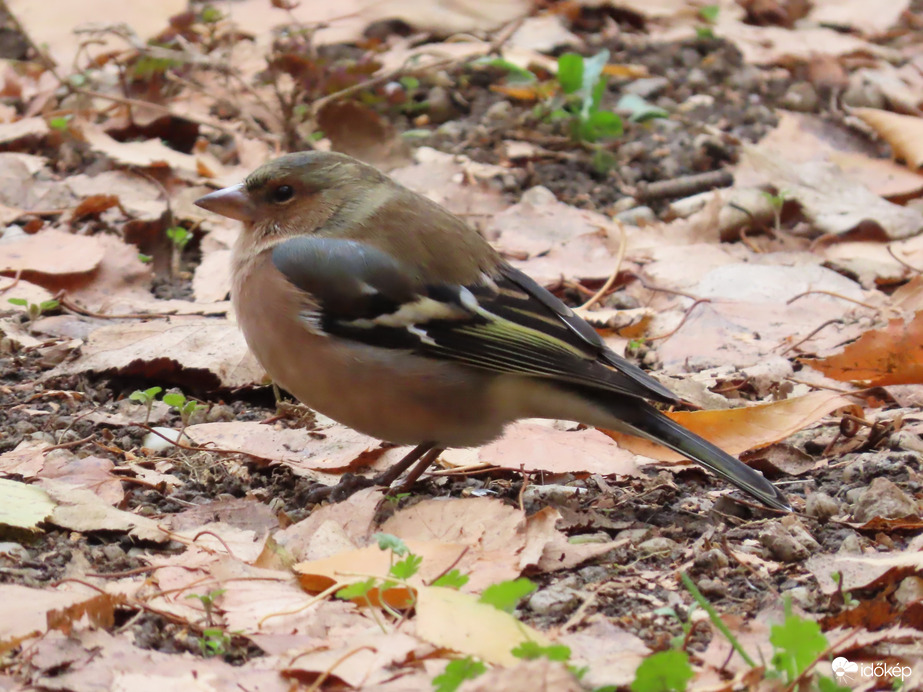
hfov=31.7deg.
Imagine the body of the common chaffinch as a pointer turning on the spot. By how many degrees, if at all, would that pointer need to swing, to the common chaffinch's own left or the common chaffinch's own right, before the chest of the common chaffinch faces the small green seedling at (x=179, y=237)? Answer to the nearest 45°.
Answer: approximately 45° to the common chaffinch's own right

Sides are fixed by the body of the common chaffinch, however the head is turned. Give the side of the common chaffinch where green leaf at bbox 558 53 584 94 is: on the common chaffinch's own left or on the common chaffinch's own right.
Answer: on the common chaffinch's own right

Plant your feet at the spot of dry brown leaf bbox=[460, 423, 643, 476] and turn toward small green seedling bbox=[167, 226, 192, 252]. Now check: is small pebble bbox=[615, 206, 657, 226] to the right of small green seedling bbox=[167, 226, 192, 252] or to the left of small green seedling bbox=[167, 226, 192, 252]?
right

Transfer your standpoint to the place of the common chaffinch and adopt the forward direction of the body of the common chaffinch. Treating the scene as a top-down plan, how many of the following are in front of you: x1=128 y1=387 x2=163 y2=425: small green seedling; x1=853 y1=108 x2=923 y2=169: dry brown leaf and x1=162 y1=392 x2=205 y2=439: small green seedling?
2

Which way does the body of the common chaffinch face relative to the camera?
to the viewer's left

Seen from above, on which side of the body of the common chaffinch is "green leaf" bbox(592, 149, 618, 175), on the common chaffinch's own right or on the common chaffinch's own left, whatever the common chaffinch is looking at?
on the common chaffinch's own right

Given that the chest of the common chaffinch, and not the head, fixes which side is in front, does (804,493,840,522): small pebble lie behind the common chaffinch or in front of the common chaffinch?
behind

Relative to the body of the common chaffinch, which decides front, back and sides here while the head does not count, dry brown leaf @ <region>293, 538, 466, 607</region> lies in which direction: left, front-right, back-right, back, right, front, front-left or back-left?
left

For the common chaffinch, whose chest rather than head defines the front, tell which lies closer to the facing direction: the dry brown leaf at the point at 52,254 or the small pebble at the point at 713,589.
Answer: the dry brown leaf

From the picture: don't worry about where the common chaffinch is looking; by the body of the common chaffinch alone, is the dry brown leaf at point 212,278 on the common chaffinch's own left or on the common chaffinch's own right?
on the common chaffinch's own right

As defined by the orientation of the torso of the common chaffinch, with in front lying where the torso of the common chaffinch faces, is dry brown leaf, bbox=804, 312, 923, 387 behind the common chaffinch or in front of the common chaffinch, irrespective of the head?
behind

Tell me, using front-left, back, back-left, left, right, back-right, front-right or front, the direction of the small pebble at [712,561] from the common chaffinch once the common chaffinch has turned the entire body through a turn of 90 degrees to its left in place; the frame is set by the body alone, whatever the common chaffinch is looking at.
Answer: front-left
